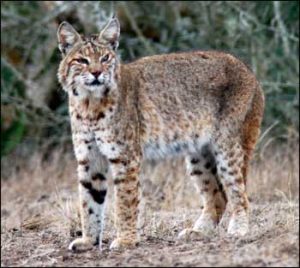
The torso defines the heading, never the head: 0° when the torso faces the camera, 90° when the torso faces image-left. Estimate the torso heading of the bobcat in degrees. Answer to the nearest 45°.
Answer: approximately 45°
